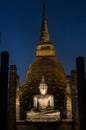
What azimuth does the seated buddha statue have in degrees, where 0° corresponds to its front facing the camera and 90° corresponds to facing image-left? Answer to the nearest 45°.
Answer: approximately 0°

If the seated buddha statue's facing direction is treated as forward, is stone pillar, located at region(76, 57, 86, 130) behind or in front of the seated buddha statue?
in front

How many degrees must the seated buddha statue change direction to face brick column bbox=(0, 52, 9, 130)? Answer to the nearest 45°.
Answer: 0° — it already faces it

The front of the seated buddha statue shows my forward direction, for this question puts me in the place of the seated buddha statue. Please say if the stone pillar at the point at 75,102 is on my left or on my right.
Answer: on my left

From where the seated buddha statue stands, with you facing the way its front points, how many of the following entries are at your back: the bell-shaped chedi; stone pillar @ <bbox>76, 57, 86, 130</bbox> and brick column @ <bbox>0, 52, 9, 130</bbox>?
1

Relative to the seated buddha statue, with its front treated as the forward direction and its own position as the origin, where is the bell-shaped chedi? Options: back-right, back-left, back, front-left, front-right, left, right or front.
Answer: back

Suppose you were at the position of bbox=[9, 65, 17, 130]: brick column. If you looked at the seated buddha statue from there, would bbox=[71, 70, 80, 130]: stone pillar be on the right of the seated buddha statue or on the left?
right
